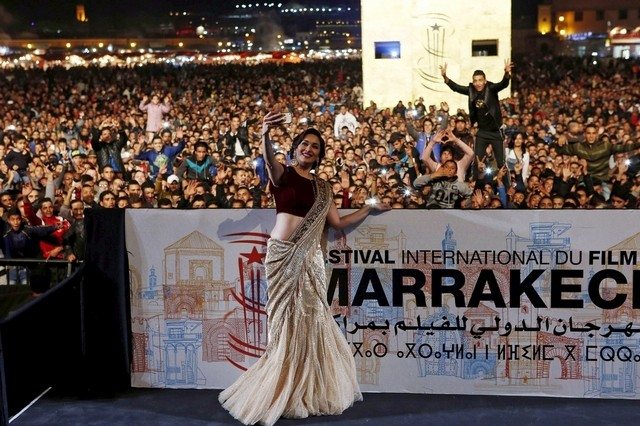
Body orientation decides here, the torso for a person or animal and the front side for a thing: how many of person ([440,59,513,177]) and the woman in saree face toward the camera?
2

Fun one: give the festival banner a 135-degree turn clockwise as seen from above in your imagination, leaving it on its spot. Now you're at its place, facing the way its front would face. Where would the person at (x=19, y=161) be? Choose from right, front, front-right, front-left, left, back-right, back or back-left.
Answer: front

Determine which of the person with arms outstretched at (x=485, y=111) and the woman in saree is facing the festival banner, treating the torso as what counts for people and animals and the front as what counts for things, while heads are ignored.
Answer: the person with arms outstretched

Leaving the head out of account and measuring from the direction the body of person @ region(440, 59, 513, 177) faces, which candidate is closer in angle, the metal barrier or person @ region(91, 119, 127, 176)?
the metal barrier

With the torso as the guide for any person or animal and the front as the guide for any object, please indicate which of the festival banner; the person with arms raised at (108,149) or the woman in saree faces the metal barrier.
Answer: the person with arms raised

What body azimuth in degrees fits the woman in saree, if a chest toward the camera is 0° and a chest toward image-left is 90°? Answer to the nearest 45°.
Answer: approximately 0°

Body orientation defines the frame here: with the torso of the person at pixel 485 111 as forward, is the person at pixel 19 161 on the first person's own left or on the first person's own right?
on the first person's own right

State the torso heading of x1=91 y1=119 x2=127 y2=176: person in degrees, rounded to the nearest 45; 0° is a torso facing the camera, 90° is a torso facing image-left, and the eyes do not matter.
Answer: approximately 0°
